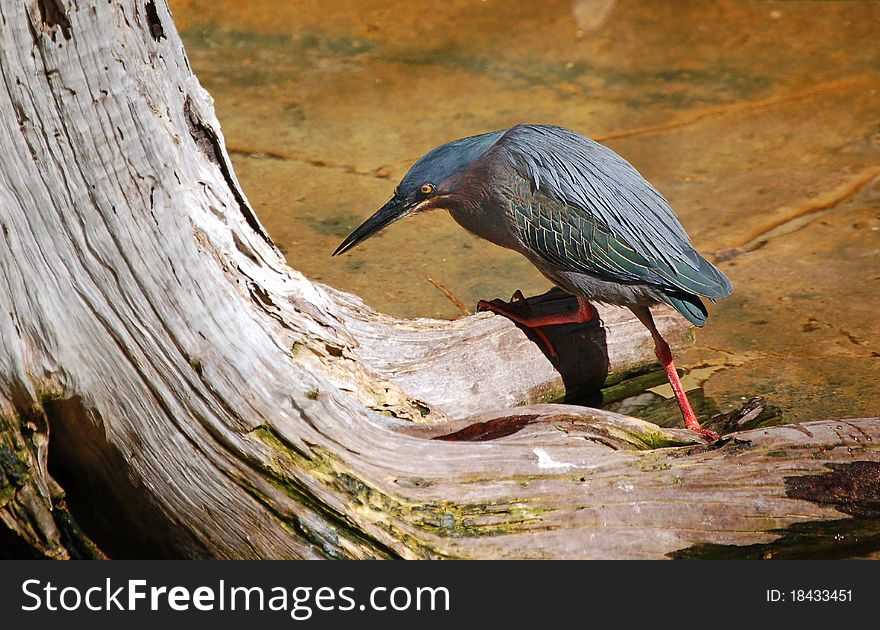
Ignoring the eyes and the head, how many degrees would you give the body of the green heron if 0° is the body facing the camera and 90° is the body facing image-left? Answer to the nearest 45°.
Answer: approximately 90°
